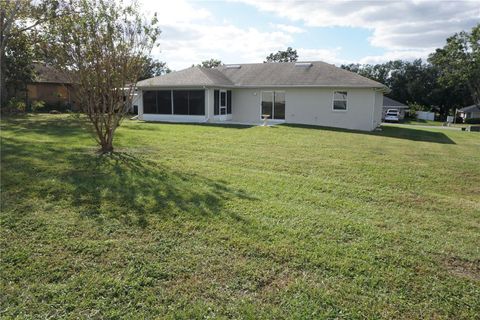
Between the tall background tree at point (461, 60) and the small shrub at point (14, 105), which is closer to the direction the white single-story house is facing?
the tall background tree

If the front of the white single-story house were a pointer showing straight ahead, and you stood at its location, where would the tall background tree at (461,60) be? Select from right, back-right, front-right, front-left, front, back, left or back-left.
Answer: front-right

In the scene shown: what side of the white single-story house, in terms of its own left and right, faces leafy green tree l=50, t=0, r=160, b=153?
back

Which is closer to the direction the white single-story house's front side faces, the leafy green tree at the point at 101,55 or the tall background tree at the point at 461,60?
the tall background tree

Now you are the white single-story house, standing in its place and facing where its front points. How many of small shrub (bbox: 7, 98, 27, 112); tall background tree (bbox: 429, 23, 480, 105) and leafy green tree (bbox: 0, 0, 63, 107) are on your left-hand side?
2

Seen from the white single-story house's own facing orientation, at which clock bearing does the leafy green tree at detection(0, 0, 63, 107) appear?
The leafy green tree is roughly at 9 o'clock from the white single-story house.

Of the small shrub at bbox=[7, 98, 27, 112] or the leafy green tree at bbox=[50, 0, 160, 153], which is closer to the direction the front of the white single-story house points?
the small shrub

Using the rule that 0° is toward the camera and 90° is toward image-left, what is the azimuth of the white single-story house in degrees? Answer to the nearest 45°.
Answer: approximately 180°

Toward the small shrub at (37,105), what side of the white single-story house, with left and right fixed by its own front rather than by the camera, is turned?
left
